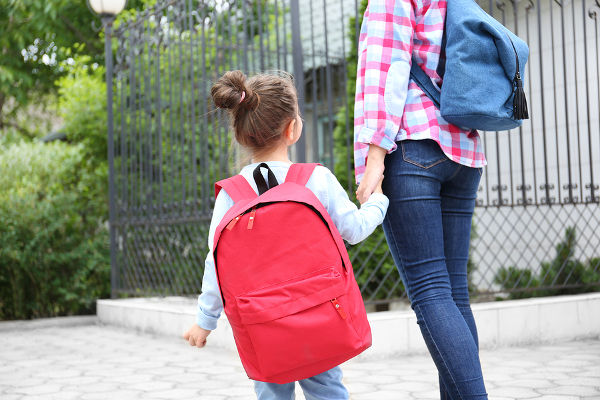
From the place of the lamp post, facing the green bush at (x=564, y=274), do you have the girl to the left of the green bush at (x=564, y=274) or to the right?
right

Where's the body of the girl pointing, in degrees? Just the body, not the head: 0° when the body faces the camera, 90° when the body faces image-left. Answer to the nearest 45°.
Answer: approximately 180°

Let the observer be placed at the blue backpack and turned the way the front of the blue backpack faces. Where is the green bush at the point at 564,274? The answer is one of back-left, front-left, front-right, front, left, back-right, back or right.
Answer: left

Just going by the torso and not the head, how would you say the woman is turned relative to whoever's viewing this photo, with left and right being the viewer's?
facing away from the viewer and to the left of the viewer

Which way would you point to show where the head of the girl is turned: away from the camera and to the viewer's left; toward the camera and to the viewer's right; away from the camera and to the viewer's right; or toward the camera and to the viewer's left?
away from the camera and to the viewer's right

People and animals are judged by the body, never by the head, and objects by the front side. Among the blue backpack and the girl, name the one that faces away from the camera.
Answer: the girl

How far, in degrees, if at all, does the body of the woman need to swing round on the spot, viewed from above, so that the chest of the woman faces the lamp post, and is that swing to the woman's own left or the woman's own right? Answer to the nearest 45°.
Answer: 0° — they already face it

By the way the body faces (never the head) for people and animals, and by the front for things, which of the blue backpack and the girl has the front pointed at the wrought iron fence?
the girl

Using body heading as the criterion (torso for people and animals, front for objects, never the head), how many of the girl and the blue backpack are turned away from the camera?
1
